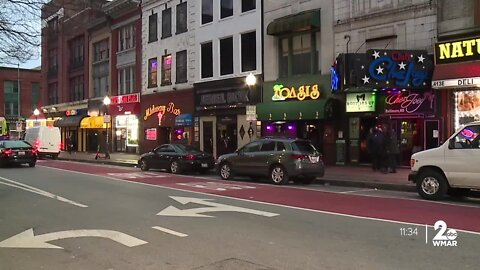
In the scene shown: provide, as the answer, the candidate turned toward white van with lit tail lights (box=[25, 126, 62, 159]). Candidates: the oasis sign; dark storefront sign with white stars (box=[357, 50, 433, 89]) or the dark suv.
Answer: the dark suv

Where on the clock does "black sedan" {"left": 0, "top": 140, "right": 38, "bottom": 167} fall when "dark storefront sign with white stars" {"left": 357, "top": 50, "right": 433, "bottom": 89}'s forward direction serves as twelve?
The black sedan is roughly at 3 o'clock from the dark storefront sign with white stars.

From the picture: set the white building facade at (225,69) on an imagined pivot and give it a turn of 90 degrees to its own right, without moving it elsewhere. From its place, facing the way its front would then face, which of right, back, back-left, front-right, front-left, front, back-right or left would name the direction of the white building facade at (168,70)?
front

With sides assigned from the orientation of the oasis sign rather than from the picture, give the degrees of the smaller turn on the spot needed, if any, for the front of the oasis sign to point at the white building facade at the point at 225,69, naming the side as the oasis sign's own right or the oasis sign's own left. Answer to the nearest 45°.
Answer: approximately 135° to the oasis sign's own right

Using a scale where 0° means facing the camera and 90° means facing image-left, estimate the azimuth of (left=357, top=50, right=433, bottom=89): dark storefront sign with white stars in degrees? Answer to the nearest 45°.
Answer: approximately 0°

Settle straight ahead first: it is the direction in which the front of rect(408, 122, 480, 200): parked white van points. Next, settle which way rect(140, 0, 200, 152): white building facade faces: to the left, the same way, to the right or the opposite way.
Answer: to the left

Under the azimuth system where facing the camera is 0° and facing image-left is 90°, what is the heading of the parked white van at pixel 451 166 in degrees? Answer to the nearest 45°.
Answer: approximately 90°

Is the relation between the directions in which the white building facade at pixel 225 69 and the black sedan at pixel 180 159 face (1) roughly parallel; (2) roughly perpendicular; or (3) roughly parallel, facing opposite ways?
roughly perpendicular
